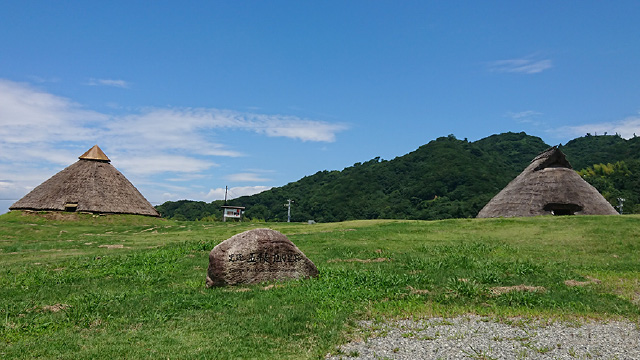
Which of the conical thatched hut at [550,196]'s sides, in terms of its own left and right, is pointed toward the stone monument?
front

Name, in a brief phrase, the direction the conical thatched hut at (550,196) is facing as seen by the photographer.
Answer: facing the viewer
